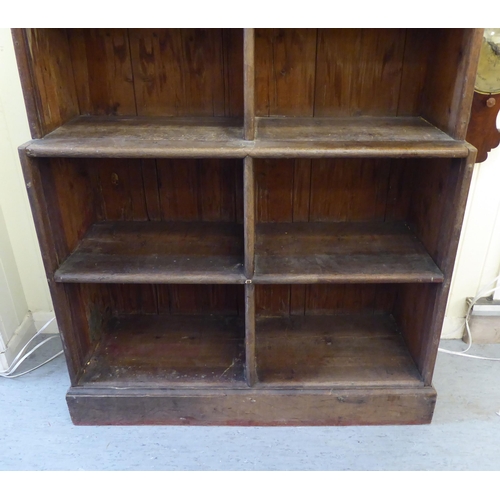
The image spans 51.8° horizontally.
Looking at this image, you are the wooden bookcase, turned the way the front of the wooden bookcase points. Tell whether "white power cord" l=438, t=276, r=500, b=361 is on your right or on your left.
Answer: on your left

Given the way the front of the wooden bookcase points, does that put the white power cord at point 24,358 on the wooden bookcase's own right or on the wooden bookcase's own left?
on the wooden bookcase's own right

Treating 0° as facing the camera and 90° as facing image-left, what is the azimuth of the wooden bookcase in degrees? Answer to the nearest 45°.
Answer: approximately 0°
